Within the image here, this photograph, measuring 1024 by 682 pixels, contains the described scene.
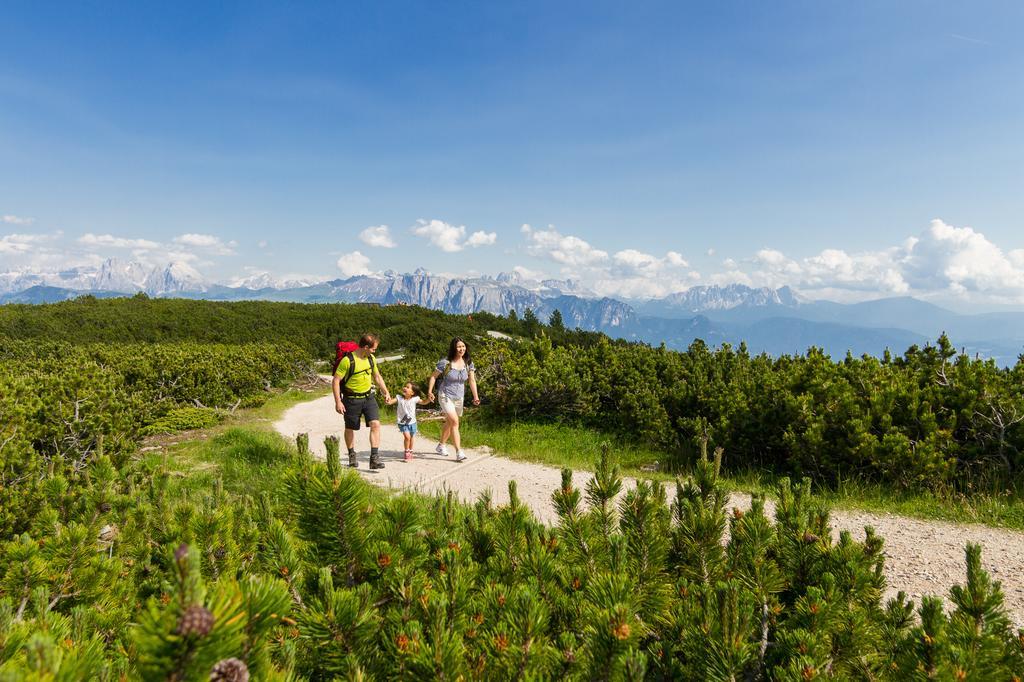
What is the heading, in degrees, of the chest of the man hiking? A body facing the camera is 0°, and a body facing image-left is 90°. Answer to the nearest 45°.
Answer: approximately 315°

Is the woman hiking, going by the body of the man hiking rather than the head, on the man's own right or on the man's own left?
on the man's own left

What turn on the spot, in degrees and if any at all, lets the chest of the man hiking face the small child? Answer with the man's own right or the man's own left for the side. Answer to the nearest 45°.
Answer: approximately 90° to the man's own left
